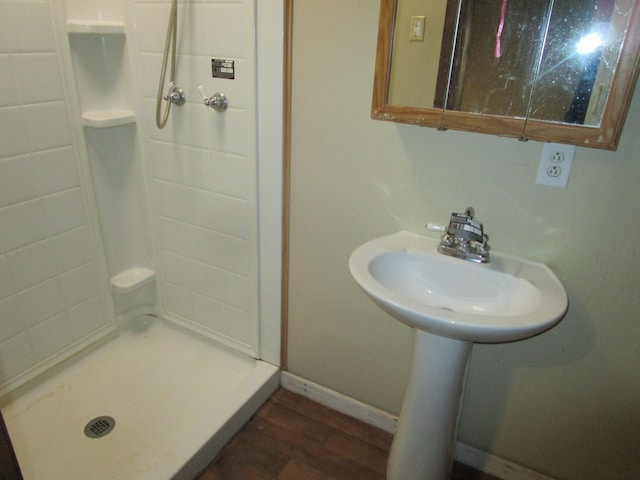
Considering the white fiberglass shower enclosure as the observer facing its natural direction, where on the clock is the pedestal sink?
The pedestal sink is roughly at 12 o'clock from the white fiberglass shower enclosure.

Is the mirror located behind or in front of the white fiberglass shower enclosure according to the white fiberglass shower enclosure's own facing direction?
in front

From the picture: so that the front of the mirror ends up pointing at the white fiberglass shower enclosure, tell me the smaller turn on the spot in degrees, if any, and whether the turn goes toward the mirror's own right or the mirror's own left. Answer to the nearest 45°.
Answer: approximately 45° to the mirror's own right

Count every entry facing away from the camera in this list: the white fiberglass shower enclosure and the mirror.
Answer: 0

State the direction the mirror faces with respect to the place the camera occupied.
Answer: facing the viewer and to the left of the viewer

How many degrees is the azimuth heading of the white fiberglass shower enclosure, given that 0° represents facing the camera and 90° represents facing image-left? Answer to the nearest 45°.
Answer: approximately 315°
